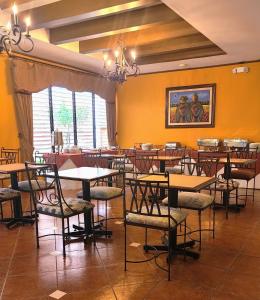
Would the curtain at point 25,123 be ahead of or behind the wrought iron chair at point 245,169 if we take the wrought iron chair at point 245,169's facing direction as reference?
ahead

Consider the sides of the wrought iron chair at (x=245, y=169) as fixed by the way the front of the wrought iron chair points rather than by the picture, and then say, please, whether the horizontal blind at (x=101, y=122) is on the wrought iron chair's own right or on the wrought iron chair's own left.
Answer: on the wrought iron chair's own right

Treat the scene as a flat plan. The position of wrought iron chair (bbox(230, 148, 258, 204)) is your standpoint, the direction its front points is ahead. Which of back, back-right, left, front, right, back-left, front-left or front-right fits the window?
front-right

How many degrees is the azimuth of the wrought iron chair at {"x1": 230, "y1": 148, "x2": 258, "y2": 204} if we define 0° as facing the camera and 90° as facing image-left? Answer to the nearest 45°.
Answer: approximately 45°

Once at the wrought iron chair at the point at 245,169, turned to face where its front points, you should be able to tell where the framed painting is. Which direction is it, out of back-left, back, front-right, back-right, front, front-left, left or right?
right

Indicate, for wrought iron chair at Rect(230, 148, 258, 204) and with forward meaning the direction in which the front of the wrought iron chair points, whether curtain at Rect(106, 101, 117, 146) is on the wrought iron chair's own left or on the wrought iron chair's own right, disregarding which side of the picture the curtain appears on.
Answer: on the wrought iron chair's own right

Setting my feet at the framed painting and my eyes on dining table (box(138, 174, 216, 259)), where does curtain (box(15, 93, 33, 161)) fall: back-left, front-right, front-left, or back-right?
front-right

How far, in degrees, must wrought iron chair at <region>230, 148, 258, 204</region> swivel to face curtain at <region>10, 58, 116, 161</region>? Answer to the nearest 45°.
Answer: approximately 45° to its right

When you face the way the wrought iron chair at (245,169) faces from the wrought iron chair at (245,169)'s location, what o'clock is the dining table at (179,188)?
The dining table is roughly at 11 o'clock from the wrought iron chair.
